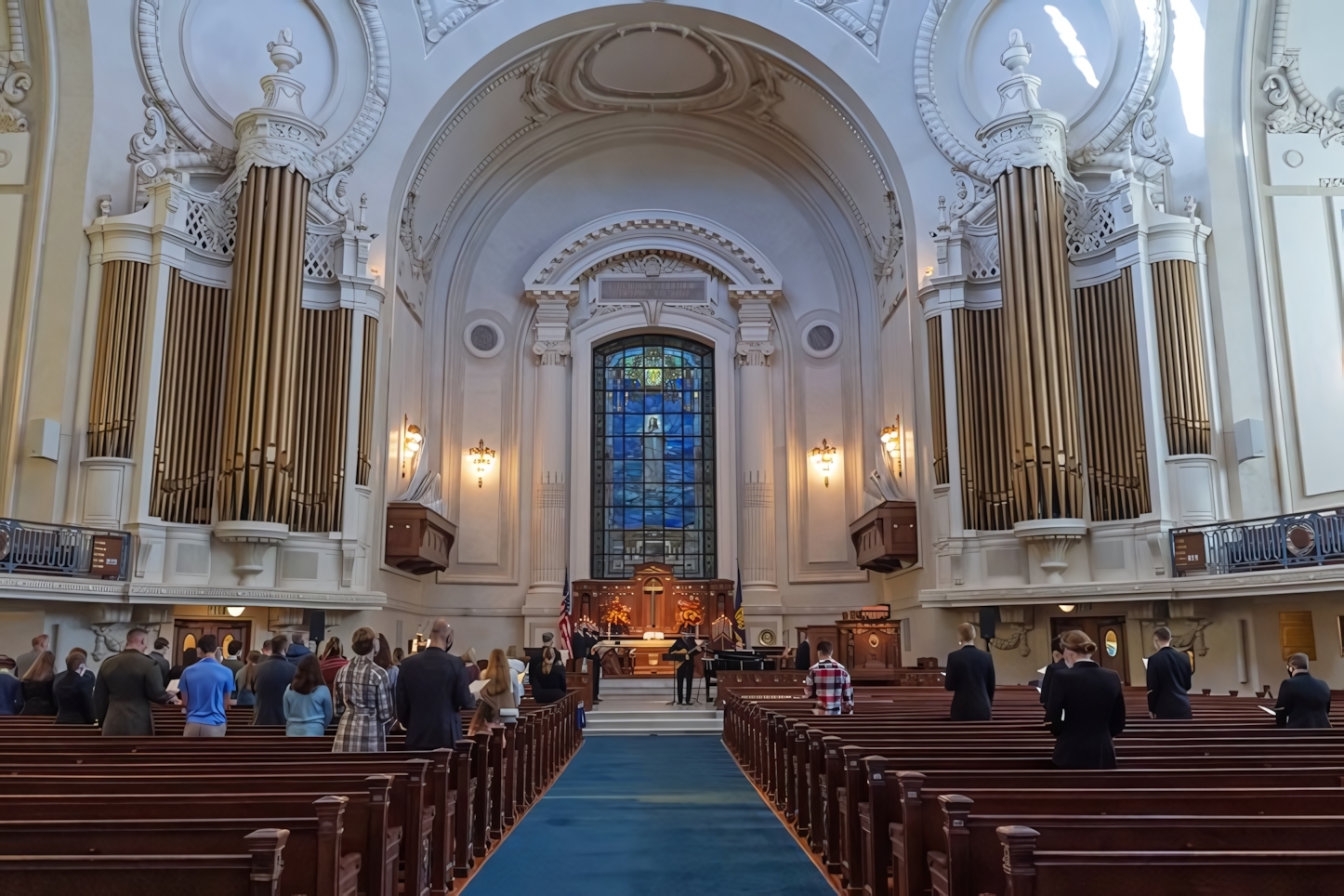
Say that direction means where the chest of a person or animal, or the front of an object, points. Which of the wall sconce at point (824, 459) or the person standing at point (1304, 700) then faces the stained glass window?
the person standing

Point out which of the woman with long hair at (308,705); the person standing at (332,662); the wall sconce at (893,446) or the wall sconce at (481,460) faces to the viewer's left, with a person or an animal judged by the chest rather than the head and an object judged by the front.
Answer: the wall sconce at (893,446)

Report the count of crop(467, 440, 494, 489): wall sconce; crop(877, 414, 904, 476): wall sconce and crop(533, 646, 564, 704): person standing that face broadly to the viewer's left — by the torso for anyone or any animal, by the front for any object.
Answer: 1

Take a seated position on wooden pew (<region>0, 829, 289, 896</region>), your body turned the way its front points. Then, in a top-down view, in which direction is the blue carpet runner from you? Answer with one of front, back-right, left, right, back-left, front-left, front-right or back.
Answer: front-right

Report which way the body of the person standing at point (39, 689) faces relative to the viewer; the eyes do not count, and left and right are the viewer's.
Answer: facing away from the viewer

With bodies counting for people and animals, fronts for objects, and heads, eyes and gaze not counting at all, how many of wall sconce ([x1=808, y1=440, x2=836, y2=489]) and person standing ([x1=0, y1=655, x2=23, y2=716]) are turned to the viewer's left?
0

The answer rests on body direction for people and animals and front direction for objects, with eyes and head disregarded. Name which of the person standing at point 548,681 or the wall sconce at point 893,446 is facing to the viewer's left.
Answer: the wall sconce

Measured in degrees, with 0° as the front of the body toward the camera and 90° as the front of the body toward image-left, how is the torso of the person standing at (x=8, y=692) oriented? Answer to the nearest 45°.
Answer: approximately 180°

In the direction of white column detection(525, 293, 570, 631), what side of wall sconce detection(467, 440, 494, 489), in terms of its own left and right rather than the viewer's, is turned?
left

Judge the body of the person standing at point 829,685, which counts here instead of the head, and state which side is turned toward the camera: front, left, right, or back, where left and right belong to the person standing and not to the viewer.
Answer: back

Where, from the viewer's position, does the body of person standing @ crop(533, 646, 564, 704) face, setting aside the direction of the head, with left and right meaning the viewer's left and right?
facing away from the viewer

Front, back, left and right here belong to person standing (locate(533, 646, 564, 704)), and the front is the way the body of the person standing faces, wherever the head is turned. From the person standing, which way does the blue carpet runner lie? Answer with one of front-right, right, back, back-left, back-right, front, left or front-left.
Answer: back

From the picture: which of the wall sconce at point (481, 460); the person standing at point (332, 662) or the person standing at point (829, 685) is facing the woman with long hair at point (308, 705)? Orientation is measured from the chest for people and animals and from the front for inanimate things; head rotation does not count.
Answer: the wall sconce

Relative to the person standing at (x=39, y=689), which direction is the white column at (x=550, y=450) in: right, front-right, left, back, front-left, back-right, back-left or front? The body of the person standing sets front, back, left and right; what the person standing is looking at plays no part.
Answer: front-right

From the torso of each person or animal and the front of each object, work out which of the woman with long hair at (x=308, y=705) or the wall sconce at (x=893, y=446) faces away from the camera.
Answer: the woman with long hair

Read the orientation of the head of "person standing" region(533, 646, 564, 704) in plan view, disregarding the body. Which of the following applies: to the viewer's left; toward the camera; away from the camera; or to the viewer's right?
away from the camera

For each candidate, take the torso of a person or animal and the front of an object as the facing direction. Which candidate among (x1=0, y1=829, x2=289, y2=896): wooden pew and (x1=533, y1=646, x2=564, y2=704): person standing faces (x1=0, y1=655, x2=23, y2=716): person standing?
the wooden pew

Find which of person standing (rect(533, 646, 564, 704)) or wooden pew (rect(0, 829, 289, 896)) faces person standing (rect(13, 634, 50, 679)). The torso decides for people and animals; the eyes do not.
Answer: the wooden pew
